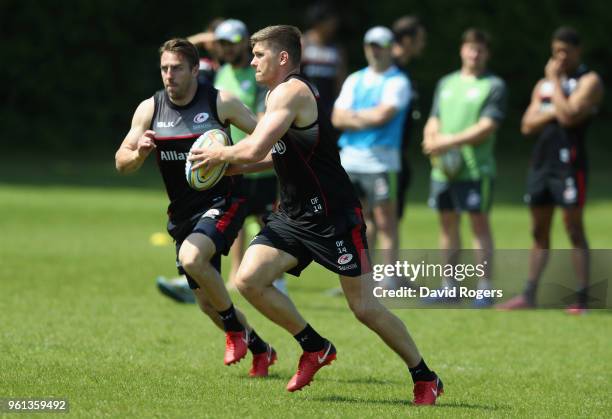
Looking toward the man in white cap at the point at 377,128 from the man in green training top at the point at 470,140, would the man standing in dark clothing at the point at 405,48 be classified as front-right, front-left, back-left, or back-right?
front-right

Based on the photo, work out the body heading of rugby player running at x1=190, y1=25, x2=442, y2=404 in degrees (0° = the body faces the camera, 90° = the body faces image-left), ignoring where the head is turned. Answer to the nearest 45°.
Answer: approximately 90°

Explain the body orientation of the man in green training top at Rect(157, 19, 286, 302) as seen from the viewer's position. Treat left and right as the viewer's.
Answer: facing the viewer and to the left of the viewer

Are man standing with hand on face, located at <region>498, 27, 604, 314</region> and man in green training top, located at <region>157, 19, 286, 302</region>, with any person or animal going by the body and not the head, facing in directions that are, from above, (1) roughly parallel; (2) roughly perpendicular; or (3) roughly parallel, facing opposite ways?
roughly parallel

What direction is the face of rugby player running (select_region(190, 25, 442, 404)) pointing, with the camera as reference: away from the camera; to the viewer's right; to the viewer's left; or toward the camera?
to the viewer's left

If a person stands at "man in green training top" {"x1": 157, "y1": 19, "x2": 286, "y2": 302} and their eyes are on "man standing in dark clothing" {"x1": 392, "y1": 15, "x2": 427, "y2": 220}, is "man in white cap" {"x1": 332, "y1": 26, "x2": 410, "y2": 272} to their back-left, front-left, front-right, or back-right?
front-right

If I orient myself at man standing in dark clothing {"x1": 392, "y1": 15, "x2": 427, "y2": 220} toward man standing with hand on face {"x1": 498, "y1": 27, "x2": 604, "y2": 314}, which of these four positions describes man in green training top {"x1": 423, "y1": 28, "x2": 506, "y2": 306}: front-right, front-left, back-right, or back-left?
front-right

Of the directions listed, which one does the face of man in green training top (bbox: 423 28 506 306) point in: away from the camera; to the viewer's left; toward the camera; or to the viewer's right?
toward the camera

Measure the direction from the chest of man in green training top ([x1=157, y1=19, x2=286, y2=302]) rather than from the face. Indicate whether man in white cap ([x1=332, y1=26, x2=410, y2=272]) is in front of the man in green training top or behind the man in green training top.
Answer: behind

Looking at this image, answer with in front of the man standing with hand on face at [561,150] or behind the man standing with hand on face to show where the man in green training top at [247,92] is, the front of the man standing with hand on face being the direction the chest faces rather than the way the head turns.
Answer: in front

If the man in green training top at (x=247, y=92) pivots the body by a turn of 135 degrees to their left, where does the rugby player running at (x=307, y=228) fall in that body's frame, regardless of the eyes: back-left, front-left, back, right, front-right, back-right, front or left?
right
